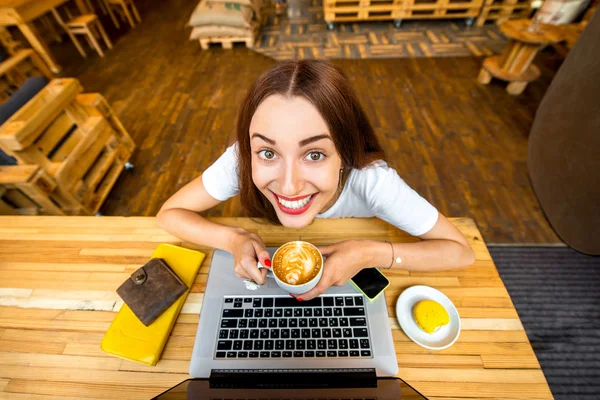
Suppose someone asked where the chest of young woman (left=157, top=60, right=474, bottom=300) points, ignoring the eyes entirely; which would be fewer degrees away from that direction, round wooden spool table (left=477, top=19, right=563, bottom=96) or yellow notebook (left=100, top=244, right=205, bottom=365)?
the yellow notebook

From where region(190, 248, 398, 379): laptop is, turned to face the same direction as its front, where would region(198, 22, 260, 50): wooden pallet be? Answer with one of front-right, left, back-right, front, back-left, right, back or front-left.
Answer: front

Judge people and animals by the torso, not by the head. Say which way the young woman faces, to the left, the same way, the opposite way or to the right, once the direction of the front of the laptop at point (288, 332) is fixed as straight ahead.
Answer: the opposite way

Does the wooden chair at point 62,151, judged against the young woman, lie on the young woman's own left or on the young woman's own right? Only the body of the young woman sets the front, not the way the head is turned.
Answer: on the young woman's own right

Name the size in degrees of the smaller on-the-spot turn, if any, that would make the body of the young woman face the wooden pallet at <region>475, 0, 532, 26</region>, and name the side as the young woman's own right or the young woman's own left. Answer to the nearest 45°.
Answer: approximately 135° to the young woman's own left

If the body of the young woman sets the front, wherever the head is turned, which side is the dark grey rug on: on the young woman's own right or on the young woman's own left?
on the young woman's own left

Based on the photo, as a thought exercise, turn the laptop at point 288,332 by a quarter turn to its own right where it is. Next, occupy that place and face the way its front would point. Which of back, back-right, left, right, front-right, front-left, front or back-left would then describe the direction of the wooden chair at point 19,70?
back-left

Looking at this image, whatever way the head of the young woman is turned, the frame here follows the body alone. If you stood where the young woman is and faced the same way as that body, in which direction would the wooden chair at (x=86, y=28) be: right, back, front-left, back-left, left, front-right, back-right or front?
back-right

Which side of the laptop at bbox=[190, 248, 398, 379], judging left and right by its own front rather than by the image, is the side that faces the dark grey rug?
right

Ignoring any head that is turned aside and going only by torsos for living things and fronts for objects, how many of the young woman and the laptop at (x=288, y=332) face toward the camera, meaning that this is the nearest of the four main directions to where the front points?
1

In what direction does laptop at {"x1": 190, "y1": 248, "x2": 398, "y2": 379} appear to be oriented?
away from the camera

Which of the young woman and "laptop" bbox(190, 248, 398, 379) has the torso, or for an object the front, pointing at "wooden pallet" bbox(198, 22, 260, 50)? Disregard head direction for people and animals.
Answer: the laptop

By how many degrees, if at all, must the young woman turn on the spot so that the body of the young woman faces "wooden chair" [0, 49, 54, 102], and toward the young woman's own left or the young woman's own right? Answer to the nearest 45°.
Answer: approximately 135° to the young woman's own right

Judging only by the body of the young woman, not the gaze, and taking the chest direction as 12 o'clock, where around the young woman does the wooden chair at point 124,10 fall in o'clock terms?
The wooden chair is roughly at 5 o'clock from the young woman.

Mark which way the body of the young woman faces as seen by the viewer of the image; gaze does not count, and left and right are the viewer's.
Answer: facing the viewer
